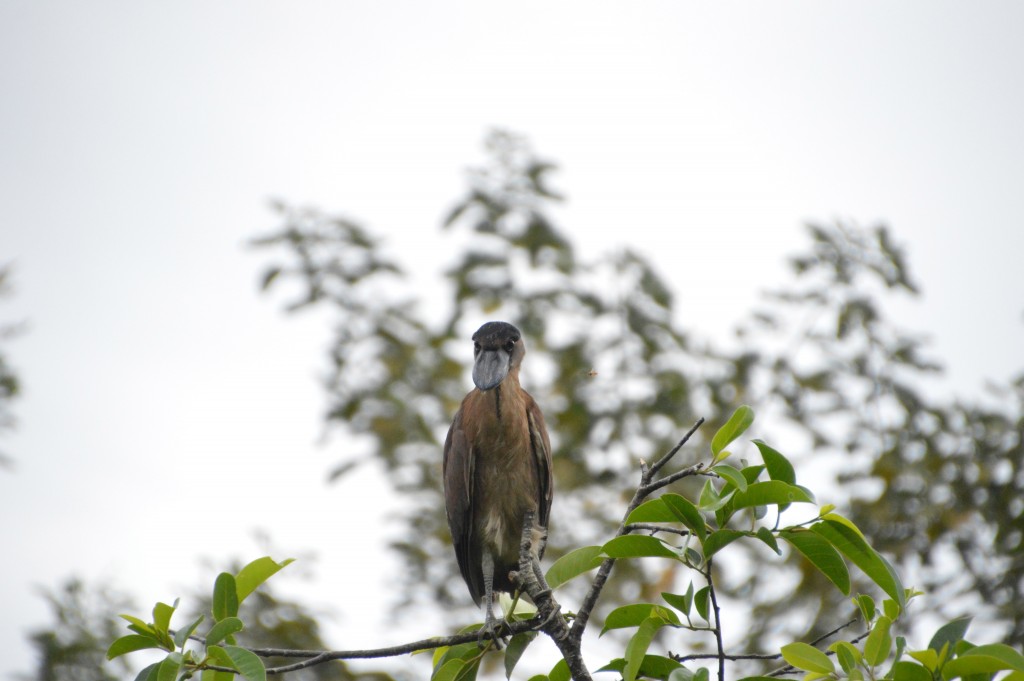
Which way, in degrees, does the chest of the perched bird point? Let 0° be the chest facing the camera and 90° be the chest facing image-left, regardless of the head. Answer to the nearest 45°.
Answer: approximately 0°

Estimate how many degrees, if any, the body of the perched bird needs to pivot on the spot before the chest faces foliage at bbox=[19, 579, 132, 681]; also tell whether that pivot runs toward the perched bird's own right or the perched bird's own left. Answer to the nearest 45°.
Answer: approximately 135° to the perched bird's own right
